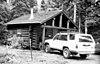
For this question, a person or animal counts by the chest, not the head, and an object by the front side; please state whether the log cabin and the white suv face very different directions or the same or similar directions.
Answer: very different directions

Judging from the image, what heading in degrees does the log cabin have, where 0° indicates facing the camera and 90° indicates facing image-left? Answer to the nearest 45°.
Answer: approximately 315°
